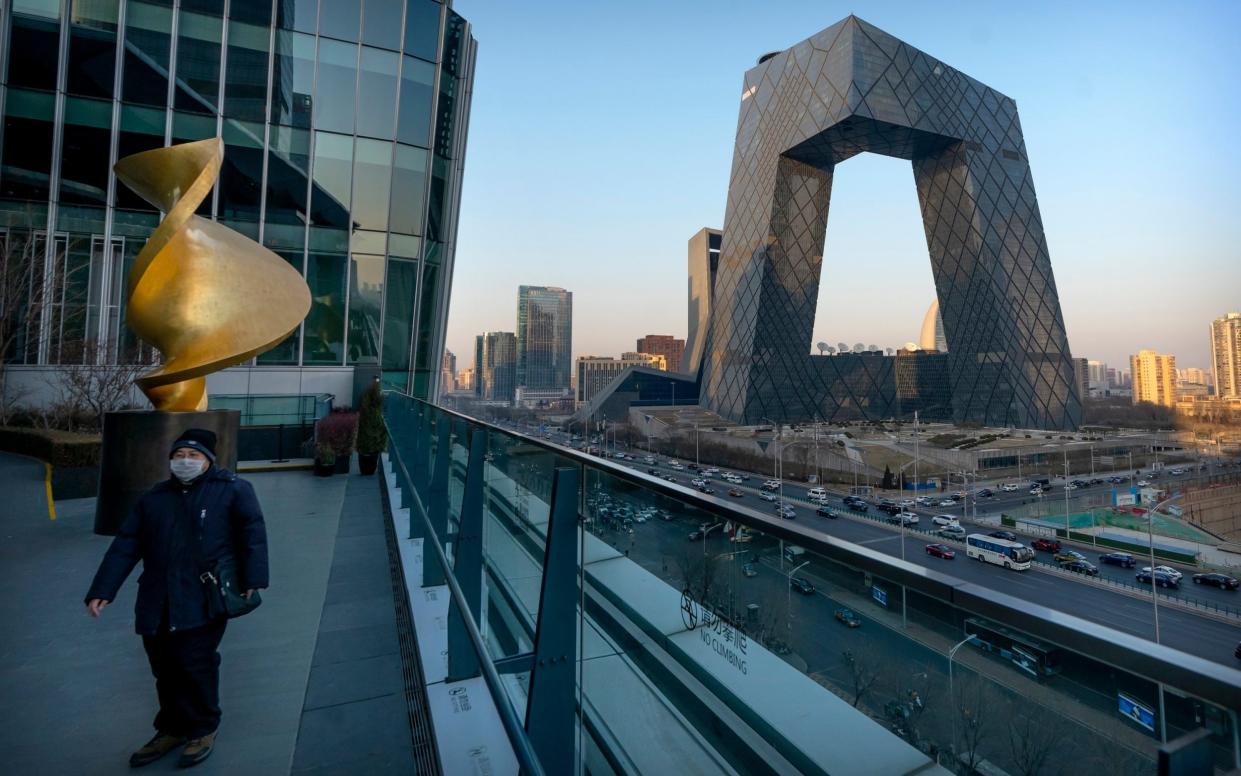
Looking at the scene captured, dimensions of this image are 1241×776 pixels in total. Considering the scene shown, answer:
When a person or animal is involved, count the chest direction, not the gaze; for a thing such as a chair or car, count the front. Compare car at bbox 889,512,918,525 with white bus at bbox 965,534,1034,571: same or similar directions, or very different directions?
very different directions

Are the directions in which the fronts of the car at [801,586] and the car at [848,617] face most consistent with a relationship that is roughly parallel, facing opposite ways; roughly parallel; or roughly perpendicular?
roughly parallel

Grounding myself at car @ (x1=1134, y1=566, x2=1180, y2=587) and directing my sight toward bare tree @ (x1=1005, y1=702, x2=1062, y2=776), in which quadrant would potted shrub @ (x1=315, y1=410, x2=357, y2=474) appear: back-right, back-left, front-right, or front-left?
front-right

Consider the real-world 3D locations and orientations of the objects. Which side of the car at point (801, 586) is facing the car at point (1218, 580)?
left

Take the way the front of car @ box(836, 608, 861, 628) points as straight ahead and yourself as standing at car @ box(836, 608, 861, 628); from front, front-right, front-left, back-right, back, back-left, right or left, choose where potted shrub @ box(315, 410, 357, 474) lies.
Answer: front-right

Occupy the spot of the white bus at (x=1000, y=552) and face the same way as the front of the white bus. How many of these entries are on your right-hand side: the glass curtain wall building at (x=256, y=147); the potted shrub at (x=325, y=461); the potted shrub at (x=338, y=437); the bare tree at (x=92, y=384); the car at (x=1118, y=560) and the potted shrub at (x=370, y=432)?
5

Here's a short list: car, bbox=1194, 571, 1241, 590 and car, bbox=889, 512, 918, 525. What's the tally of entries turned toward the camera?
0

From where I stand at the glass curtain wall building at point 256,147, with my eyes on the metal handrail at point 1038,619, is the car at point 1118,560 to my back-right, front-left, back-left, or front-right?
front-left

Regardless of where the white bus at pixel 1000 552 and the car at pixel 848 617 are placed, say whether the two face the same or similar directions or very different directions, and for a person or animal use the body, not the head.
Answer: same or similar directions
